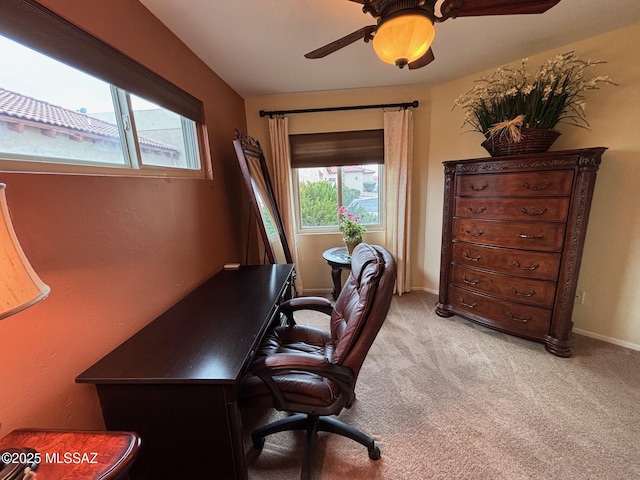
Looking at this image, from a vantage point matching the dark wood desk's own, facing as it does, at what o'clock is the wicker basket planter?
The wicker basket planter is roughly at 12 o'clock from the dark wood desk.

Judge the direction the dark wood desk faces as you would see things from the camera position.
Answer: facing to the right of the viewer

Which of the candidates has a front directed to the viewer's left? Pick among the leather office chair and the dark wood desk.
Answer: the leather office chair

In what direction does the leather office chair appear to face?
to the viewer's left

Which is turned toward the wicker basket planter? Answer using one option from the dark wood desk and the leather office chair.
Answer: the dark wood desk

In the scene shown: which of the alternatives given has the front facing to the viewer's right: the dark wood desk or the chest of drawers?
the dark wood desk

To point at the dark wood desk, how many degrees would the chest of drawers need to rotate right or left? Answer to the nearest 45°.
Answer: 0° — it already faces it

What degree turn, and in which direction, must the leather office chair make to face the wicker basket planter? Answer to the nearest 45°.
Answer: approximately 135° to its right

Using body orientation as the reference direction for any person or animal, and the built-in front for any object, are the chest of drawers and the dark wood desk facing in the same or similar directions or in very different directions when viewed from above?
very different directions

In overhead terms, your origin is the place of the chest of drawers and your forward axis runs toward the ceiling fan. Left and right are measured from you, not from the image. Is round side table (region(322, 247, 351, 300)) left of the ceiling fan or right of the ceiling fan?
right
